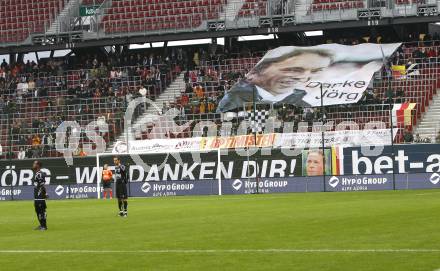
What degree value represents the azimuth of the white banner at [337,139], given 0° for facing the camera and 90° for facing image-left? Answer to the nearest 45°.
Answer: approximately 0°

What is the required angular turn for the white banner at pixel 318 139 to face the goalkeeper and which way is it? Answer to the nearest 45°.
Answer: approximately 90° to its right

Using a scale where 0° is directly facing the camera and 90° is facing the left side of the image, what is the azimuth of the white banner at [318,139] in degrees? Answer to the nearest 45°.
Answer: approximately 0°

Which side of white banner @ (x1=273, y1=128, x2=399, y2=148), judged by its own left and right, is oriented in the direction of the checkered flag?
right

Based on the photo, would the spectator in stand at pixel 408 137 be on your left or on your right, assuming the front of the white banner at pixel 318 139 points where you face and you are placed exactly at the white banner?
on your left
